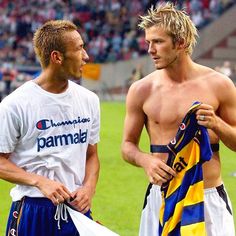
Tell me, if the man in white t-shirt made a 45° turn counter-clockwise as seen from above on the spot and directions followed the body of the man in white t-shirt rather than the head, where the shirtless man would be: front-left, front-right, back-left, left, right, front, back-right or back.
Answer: front

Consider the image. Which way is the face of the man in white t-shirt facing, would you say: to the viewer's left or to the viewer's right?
to the viewer's right

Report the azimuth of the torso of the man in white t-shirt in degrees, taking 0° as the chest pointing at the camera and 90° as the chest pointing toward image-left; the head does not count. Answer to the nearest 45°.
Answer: approximately 315°

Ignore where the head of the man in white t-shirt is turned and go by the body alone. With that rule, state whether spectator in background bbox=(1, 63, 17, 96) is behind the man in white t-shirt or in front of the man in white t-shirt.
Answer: behind
